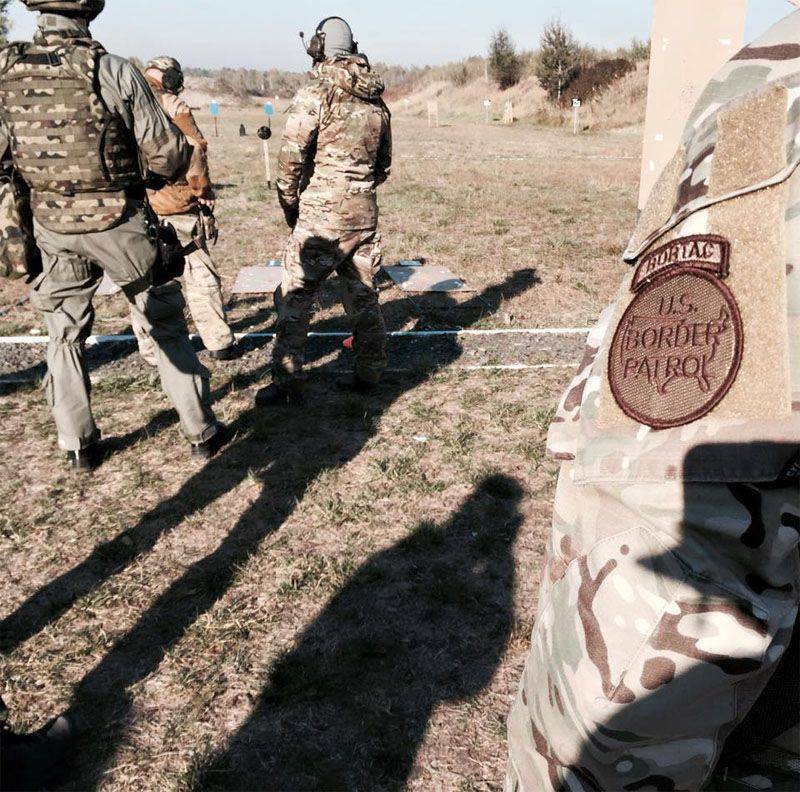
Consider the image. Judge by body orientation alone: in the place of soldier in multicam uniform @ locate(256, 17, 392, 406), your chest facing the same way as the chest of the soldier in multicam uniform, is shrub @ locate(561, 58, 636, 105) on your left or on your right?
on your right

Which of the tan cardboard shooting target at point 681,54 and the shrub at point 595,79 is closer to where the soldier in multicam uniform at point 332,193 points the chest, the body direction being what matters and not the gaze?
the shrub

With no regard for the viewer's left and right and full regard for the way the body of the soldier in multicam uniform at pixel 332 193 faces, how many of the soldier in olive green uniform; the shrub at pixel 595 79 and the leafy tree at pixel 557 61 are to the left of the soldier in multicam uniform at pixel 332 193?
1

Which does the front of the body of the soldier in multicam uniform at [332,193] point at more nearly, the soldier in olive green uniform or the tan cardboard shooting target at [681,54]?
the soldier in olive green uniform

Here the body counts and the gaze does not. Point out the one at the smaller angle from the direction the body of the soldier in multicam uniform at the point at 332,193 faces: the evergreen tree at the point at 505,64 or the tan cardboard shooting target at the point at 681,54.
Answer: the evergreen tree

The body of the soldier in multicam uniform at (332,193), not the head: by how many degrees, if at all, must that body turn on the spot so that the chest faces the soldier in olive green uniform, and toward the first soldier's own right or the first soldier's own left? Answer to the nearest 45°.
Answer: approximately 90° to the first soldier's own left

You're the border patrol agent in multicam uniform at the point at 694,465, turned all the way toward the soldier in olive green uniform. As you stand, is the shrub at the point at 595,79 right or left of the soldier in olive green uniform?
right

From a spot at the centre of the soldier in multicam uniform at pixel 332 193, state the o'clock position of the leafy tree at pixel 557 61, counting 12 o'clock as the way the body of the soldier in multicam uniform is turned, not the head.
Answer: The leafy tree is roughly at 2 o'clock from the soldier in multicam uniform.

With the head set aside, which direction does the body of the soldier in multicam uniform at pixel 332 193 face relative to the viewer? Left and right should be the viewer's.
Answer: facing away from the viewer and to the left of the viewer

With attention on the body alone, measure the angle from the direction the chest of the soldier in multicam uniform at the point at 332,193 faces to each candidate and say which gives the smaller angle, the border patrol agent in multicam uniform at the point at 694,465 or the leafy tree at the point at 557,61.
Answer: the leafy tree
